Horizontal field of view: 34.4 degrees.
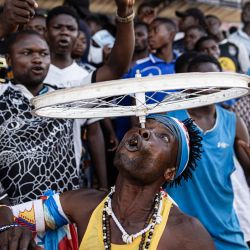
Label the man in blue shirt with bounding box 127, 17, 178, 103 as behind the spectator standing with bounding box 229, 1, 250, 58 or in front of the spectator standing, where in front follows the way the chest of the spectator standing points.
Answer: in front

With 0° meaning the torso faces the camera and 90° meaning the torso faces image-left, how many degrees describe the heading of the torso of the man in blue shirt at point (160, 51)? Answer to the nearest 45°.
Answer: approximately 45°

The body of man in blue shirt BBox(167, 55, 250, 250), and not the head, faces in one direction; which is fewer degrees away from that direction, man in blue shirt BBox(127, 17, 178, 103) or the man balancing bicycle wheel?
the man balancing bicycle wheel

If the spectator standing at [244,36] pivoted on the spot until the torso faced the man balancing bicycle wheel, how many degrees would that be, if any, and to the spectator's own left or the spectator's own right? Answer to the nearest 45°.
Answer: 0° — they already face them

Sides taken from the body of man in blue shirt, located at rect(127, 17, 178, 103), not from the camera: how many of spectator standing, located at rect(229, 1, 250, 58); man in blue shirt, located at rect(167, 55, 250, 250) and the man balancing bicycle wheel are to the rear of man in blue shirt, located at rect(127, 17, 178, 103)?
1

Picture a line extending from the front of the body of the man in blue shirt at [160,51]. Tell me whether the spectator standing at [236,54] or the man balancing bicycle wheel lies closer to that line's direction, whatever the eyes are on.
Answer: the man balancing bicycle wheel

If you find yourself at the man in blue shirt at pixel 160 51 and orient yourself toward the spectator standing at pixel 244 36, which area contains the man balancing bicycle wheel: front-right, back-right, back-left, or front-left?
back-right

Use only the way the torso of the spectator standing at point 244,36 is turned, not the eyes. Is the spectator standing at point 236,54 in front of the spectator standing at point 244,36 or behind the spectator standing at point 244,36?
in front

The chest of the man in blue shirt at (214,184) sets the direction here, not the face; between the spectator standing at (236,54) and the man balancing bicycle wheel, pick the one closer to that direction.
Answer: the man balancing bicycle wheel
